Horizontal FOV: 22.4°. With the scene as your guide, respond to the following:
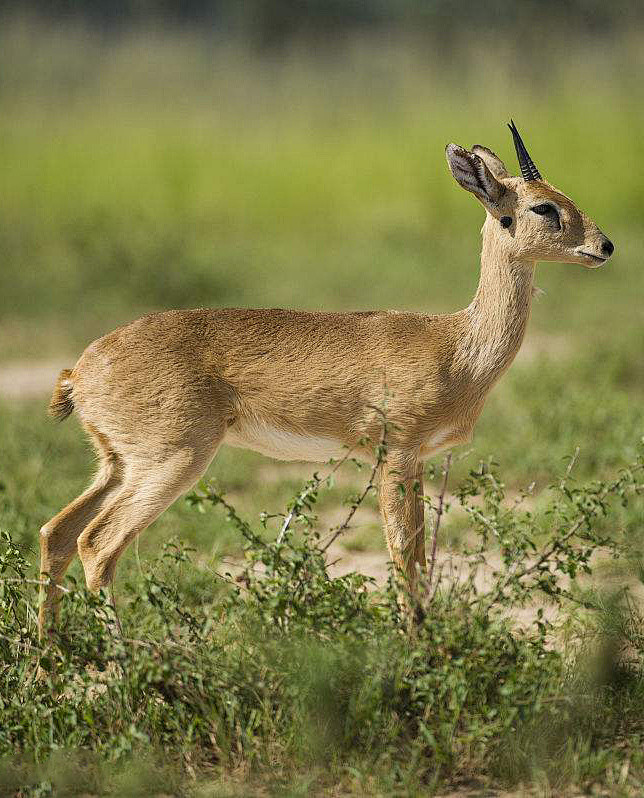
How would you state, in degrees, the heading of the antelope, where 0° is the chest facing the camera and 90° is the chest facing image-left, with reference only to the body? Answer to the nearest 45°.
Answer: approximately 270°
